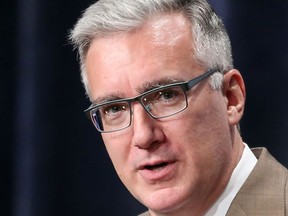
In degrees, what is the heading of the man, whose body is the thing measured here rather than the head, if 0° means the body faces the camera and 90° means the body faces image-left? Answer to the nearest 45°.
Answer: approximately 45°
